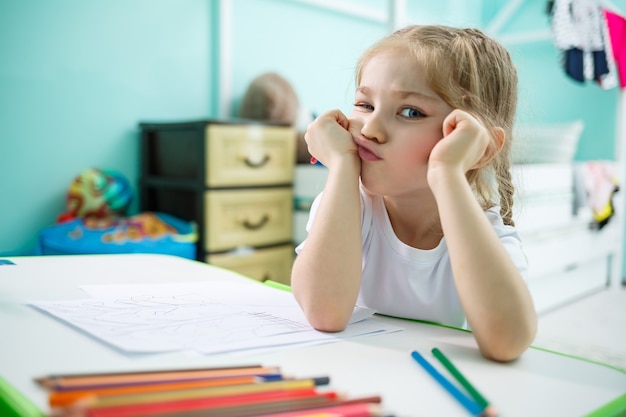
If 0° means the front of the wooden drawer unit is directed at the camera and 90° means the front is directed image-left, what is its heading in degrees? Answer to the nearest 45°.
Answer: approximately 315°

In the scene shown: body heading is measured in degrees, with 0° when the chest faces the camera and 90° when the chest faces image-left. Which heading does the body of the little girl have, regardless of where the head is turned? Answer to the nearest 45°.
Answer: approximately 45°

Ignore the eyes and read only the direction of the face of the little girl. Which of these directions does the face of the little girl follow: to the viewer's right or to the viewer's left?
to the viewer's left
